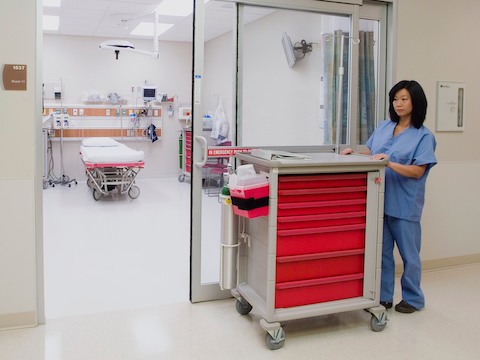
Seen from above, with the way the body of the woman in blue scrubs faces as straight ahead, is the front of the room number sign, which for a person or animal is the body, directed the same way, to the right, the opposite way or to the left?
to the left

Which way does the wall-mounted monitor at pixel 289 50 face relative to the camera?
to the viewer's left

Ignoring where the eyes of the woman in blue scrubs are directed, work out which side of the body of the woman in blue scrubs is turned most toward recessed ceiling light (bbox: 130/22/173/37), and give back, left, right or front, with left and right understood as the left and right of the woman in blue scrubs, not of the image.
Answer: right

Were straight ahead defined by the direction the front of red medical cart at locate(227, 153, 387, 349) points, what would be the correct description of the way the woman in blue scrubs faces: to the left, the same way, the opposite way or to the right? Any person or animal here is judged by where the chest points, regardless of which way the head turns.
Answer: to the right

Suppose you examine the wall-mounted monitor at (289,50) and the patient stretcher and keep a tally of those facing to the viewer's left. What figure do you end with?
1

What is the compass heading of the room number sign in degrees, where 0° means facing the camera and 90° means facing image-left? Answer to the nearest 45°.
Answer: approximately 0°
